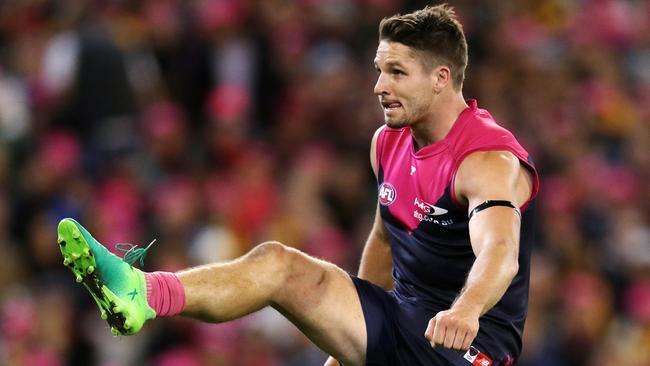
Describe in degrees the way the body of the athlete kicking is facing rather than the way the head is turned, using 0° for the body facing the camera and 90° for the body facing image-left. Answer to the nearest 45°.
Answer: approximately 45°
